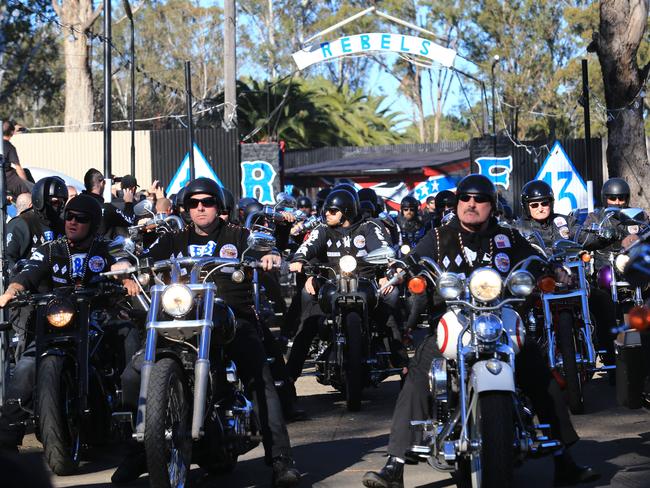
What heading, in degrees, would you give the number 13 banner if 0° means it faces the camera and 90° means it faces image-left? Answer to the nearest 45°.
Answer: approximately 0°

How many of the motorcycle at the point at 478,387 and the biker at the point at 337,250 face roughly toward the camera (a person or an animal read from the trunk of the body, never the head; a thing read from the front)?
2

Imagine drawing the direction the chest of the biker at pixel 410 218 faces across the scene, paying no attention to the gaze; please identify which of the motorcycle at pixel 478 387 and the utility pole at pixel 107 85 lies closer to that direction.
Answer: the motorcycle

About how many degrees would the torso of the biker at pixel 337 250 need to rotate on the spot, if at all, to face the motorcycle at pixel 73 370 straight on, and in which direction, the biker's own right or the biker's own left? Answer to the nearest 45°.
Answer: approximately 45° to the biker's own right

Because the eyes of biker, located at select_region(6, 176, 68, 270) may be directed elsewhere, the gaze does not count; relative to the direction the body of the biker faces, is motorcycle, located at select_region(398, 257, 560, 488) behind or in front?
in front

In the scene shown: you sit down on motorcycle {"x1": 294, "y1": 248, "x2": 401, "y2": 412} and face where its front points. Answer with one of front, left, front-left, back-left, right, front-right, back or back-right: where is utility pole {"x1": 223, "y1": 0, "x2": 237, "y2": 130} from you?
back

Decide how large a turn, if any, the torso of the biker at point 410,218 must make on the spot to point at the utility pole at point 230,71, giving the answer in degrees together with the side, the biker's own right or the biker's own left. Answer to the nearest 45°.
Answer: approximately 135° to the biker's own right

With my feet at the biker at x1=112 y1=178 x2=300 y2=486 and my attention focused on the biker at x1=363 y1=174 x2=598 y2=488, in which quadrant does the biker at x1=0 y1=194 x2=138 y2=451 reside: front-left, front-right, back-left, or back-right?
back-left
